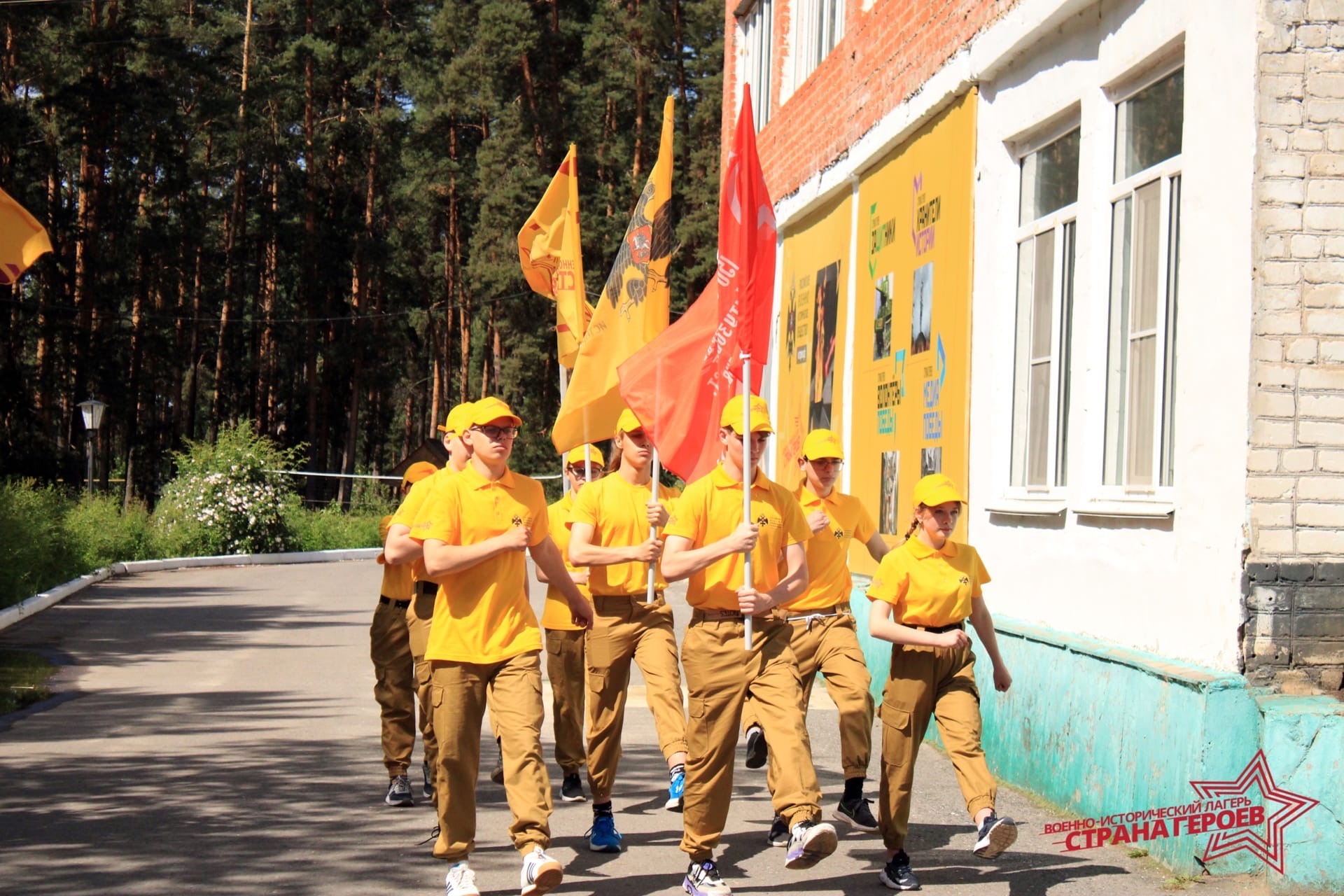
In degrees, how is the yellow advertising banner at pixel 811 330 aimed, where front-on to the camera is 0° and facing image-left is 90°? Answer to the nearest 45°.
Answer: approximately 45°

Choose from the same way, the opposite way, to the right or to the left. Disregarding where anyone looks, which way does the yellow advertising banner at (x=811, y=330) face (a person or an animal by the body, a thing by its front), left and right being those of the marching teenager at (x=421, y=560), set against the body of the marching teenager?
to the right

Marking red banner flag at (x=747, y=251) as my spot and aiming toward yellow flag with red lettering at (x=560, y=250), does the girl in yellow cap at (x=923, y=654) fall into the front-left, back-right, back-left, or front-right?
back-right

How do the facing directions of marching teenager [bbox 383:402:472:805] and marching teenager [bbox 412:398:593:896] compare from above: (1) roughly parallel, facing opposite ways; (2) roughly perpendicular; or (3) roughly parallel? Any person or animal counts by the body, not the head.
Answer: roughly parallel

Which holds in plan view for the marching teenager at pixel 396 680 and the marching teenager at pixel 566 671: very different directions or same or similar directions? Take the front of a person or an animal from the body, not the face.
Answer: same or similar directions

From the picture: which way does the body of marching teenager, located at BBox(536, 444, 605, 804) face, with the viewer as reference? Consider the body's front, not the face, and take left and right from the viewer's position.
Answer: facing the viewer and to the right of the viewer

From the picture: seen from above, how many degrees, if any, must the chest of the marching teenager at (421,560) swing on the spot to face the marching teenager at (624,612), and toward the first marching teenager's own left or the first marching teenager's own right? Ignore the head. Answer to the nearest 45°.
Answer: approximately 45° to the first marching teenager's own left

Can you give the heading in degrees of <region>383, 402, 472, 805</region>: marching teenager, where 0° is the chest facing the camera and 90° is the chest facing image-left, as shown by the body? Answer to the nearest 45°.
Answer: approximately 315°

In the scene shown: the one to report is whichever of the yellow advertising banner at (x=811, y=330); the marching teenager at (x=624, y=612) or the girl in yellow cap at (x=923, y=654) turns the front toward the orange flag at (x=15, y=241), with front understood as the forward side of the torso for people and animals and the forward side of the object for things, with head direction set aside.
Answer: the yellow advertising banner

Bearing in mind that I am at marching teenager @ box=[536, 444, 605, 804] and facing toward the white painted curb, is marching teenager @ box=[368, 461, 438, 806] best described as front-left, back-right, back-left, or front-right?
front-left

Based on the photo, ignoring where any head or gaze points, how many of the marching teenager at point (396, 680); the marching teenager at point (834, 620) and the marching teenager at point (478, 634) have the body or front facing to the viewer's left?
0

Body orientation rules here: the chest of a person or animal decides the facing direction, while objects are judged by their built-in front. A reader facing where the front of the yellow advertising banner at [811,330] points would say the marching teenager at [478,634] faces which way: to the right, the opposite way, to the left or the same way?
to the left
